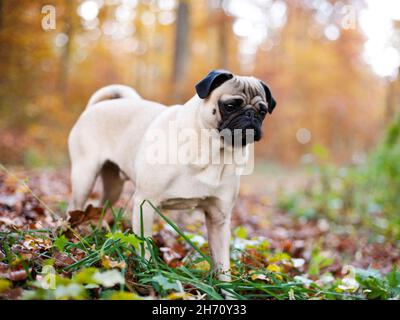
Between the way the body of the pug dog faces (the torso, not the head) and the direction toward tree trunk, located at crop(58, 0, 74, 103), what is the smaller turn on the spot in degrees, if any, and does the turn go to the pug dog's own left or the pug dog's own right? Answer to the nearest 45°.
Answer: approximately 135° to the pug dog's own left

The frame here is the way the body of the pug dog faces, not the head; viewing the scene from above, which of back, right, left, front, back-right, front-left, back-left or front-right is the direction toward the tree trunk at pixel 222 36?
back-left

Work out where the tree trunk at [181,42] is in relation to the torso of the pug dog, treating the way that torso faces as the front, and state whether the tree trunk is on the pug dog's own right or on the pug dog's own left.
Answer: on the pug dog's own left

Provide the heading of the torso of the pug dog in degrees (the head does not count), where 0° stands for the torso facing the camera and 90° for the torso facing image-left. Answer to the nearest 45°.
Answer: approximately 315°
